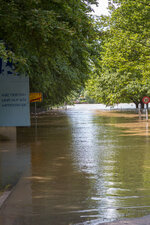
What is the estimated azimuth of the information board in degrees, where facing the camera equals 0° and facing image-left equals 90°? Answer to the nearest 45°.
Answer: approximately 0°

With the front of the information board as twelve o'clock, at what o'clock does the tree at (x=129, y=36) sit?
The tree is roughly at 7 o'clock from the information board.
